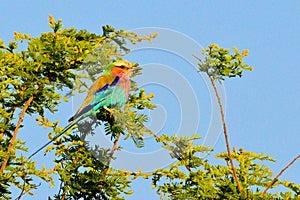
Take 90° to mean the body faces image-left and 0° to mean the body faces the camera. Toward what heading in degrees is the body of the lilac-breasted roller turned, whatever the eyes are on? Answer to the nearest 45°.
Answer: approximately 270°
